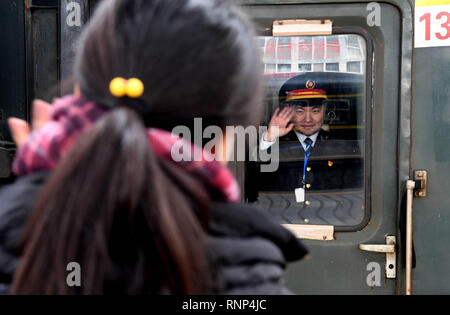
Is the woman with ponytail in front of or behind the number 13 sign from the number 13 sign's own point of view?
in front

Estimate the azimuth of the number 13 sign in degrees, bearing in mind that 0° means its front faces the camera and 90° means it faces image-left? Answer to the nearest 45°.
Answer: approximately 0°
